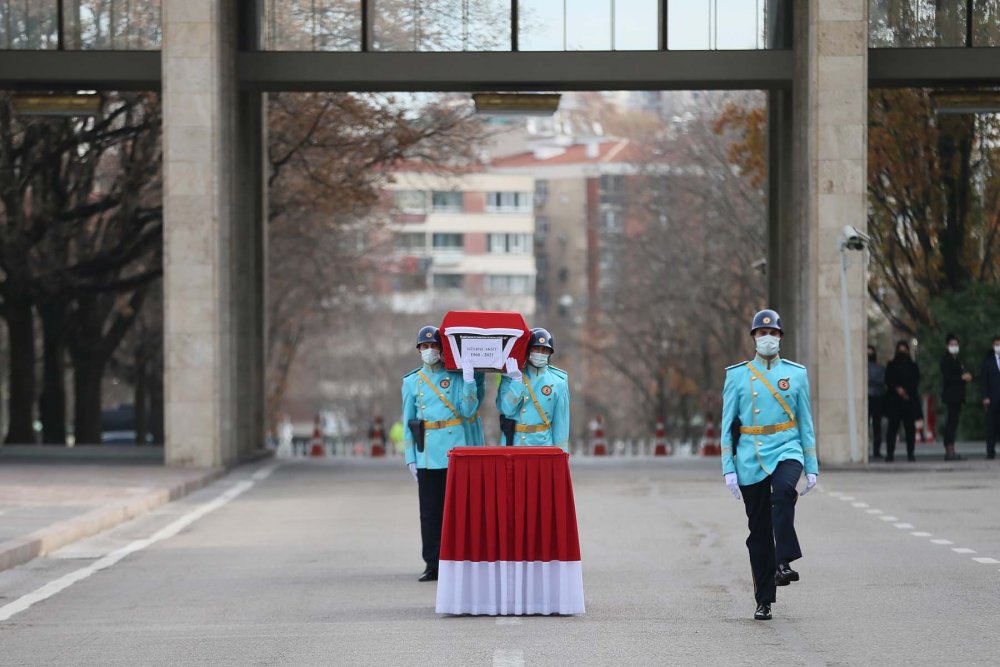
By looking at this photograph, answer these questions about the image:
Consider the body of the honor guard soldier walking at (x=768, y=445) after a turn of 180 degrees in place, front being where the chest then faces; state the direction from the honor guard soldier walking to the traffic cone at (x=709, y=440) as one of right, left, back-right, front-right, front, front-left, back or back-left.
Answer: front

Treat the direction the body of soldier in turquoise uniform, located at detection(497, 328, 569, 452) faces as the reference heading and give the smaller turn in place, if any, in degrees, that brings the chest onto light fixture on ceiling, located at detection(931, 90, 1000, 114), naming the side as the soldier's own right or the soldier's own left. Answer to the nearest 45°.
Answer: approximately 135° to the soldier's own left

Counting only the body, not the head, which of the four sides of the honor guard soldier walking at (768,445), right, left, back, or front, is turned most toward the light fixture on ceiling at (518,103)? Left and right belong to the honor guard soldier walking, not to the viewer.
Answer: back

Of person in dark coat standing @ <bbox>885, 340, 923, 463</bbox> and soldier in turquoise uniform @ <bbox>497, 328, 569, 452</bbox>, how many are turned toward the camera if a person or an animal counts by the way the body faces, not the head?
2

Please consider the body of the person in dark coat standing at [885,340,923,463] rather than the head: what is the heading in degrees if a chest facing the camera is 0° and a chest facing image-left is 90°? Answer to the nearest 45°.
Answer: approximately 0°

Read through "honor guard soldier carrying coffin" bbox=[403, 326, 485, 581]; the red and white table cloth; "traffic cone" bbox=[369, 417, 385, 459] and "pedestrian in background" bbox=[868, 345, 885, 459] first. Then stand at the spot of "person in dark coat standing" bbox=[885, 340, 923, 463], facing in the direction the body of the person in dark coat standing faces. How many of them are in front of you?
2

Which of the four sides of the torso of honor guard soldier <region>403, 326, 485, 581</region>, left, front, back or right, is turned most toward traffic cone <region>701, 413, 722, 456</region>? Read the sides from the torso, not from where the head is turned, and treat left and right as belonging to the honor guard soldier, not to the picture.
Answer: back

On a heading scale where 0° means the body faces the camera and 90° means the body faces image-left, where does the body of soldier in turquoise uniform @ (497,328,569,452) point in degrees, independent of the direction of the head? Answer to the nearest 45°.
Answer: approximately 0°

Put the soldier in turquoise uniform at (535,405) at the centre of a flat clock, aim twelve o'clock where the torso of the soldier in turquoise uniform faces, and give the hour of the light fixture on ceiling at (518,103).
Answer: The light fixture on ceiling is roughly at 6 o'clock from the soldier in turquoise uniform.
